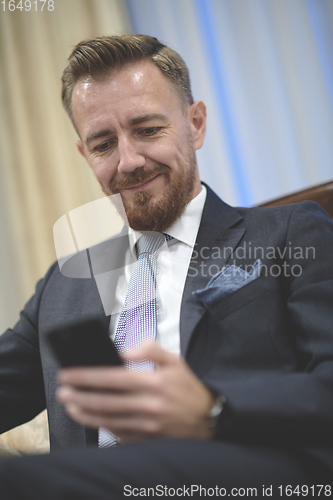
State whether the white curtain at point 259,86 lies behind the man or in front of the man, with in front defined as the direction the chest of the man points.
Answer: behind

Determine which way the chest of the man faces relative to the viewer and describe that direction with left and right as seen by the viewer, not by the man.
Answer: facing the viewer and to the left of the viewer

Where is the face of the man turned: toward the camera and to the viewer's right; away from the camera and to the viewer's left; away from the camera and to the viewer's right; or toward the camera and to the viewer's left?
toward the camera and to the viewer's left
